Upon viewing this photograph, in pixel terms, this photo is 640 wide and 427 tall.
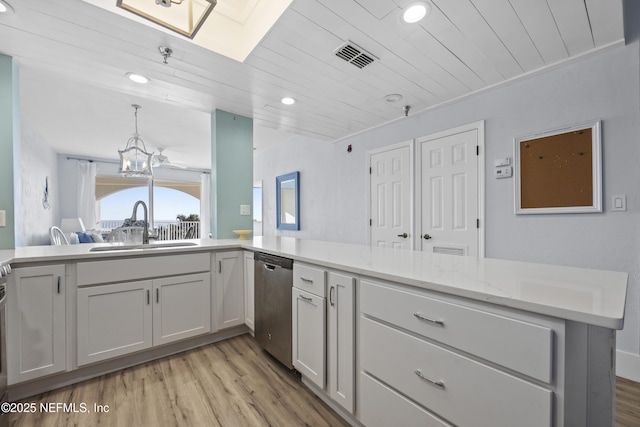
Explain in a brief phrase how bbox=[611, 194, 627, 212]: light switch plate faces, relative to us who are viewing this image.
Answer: facing the viewer

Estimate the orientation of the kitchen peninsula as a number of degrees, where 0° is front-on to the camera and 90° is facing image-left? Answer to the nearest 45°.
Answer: approximately 45°

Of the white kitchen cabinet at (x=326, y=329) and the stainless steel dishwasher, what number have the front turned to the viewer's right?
0

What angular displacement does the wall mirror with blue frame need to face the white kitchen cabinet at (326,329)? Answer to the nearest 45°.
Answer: approximately 45° to its left

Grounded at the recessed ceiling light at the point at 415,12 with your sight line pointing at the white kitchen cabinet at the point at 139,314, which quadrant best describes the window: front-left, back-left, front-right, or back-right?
front-right

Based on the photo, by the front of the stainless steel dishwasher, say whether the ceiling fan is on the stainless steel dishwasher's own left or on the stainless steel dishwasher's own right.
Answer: on the stainless steel dishwasher's own right

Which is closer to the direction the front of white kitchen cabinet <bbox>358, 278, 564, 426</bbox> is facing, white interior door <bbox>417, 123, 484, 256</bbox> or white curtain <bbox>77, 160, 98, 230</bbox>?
the white curtain

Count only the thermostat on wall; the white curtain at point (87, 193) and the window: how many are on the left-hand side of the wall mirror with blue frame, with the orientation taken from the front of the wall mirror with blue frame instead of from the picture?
1

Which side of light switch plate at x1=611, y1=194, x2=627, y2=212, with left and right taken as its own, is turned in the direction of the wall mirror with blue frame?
right

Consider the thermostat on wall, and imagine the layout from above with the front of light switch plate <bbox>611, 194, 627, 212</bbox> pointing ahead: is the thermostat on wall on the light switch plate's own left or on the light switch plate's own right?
on the light switch plate's own right

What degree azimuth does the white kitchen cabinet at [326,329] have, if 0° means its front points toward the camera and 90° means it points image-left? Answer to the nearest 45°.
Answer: approximately 45°

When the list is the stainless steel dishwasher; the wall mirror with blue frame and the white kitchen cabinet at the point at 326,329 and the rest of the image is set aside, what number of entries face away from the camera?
0
